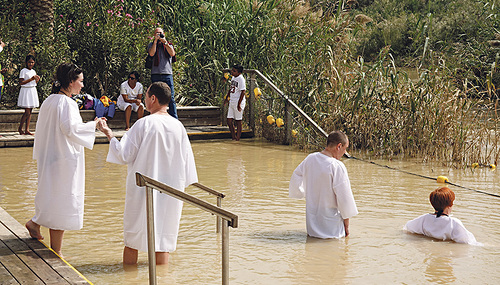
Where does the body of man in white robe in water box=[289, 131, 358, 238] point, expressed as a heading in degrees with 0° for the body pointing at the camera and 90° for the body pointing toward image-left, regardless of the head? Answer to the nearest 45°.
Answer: approximately 225°

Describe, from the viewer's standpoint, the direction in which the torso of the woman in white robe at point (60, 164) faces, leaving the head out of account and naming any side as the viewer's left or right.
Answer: facing away from the viewer and to the right of the viewer

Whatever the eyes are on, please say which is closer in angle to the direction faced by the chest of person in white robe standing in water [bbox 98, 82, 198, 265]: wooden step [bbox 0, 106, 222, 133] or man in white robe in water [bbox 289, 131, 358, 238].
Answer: the wooden step

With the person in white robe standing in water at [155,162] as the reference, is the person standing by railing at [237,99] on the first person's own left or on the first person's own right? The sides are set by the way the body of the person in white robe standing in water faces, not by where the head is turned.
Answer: on the first person's own right

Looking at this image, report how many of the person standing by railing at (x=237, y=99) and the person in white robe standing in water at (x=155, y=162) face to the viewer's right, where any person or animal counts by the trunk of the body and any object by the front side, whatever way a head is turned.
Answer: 0

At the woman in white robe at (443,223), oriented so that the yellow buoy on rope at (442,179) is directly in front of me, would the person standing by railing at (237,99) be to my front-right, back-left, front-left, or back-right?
front-left

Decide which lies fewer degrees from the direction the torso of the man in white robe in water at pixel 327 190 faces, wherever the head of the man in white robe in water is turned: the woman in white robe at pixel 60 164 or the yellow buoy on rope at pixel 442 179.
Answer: the yellow buoy on rope

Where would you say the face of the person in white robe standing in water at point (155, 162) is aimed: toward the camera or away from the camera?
away from the camera

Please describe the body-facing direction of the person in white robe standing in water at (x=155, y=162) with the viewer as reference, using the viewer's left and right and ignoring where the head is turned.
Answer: facing away from the viewer and to the left of the viewer

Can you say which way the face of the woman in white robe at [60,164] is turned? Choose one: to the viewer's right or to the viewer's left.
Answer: to the viewer's right

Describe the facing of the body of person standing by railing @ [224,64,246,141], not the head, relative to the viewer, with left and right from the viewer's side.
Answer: facing the viewer and to the left of the viewer

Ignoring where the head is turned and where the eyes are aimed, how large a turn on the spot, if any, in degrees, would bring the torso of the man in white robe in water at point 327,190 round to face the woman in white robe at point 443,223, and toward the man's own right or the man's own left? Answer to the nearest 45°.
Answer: approximately 45° to the man's own right

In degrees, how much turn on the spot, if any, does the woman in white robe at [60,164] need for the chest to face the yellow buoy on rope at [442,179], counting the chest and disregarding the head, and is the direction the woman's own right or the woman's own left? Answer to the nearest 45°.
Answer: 0° — they already face it

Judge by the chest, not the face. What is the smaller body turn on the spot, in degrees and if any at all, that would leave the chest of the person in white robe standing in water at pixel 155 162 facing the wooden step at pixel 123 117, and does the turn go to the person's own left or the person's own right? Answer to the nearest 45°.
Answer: approximately 45° to the person's own right

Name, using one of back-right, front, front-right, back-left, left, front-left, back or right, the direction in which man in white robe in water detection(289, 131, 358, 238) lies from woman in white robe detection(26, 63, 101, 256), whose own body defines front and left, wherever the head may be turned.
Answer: front-right

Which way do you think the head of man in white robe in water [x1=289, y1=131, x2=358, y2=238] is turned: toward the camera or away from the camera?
away from the camera

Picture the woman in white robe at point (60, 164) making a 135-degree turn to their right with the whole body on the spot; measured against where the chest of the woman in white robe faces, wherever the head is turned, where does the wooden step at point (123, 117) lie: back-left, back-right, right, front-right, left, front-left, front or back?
back

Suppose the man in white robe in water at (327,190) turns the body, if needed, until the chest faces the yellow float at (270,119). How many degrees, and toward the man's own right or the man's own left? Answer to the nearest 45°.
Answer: approximately 45° to the man's own left
